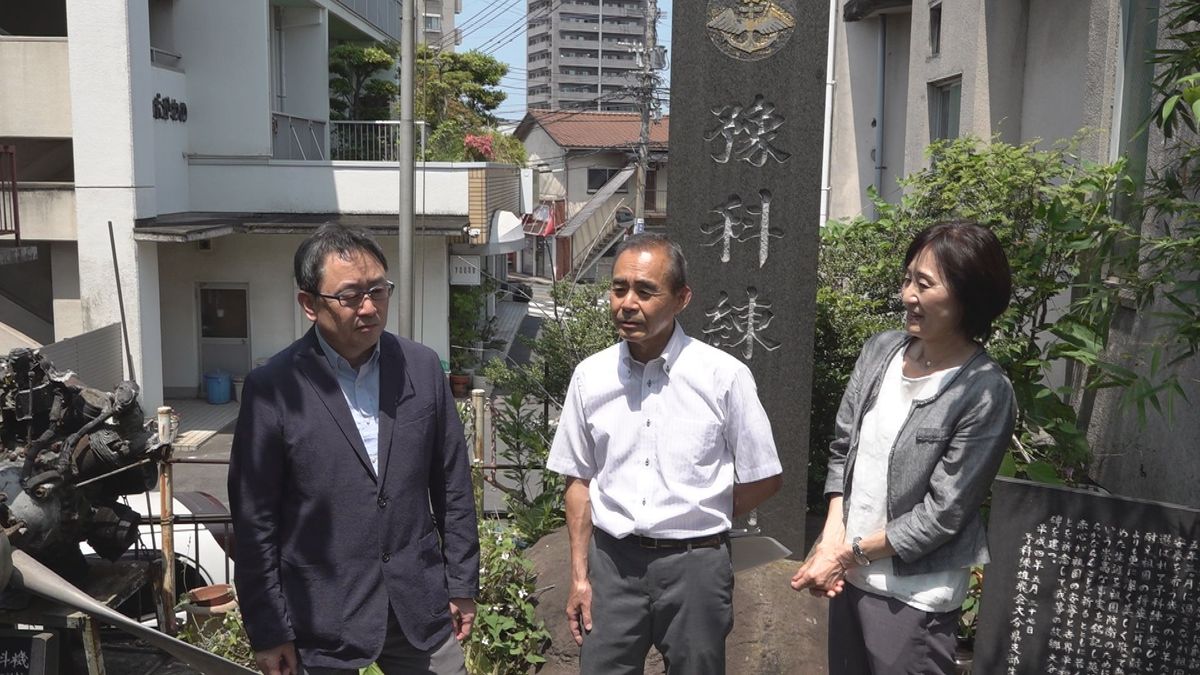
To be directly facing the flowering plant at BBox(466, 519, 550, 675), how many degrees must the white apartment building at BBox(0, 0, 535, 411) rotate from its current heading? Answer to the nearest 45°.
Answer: approximately 45° to its right

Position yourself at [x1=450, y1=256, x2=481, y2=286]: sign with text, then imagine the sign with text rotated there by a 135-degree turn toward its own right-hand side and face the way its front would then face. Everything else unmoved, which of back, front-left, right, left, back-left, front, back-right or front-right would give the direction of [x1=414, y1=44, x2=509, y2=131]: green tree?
front-right

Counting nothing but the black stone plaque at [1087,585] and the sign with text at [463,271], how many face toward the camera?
2

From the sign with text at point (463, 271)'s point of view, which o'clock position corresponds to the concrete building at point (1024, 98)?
The concrete building is roughly at 11 o'clock from the sign with text.

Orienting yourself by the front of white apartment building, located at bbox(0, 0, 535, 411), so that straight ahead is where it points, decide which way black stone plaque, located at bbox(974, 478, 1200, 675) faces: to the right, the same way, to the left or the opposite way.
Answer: to the right

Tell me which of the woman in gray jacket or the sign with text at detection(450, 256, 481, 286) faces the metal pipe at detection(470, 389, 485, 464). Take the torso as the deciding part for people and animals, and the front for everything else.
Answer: the sign with text

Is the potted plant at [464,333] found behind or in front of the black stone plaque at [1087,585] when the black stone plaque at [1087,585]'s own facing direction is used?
behind

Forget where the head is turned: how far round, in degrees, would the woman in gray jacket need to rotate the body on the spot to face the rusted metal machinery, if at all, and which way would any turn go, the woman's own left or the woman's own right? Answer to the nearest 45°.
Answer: approximately 45° to the woman's own right

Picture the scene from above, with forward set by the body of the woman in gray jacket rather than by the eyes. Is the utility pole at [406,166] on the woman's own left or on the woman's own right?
on the woman's own right

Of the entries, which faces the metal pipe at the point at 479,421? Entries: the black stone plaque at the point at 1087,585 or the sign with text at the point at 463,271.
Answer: the sign with text

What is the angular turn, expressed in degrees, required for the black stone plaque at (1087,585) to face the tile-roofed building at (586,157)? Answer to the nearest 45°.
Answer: approximately 135° to its right

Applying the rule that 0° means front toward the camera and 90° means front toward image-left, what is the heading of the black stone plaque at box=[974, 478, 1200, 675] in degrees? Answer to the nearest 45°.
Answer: approximately 0°
